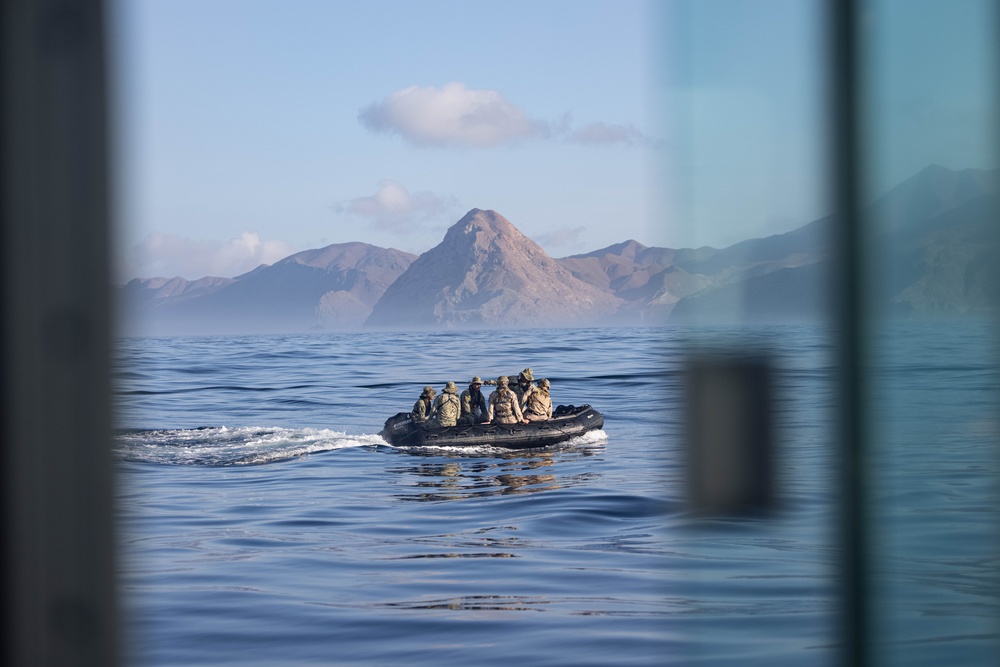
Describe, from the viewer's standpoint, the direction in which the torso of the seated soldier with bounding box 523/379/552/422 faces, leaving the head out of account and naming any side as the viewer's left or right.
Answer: facing away from the viewer and to the right of the viewer

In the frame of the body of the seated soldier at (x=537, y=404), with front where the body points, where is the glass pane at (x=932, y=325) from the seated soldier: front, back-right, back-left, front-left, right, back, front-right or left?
back-right

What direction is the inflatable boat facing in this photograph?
to the viewer's right

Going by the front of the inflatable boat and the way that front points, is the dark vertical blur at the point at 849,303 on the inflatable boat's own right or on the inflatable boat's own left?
on the inflatable boat's own right

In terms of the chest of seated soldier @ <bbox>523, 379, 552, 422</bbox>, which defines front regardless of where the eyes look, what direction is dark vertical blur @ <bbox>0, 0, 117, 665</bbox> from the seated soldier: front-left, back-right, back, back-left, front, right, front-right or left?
back-right

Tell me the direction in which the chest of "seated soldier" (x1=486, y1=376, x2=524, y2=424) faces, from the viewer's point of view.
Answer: away from the camera

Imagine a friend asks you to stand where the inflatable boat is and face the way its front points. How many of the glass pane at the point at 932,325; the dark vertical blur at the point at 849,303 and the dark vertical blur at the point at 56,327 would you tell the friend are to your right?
3

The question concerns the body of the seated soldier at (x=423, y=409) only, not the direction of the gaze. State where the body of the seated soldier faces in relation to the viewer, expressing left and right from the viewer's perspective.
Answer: facing to the right of the viewer

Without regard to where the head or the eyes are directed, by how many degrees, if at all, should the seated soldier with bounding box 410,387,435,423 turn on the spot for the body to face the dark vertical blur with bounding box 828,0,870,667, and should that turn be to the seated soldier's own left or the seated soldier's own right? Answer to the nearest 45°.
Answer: approximately 90° to the seated soldier's own right

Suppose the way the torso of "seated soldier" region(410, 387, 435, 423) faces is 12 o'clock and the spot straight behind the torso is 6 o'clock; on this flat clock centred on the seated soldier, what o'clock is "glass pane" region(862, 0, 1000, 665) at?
The glass pane is roughly at 3 o'clock from the seated soldier.

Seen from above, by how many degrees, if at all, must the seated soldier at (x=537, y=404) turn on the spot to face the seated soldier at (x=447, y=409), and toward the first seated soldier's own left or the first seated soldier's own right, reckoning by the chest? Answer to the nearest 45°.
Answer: approximately 135° to the first seated soldier's own left

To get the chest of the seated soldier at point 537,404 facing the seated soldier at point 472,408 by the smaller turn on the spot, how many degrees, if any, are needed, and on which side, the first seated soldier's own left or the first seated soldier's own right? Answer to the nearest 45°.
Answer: approximately 135° to the first seated soldier's own left

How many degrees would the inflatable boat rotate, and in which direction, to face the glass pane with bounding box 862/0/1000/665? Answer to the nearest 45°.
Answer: approximately 90° to its right
